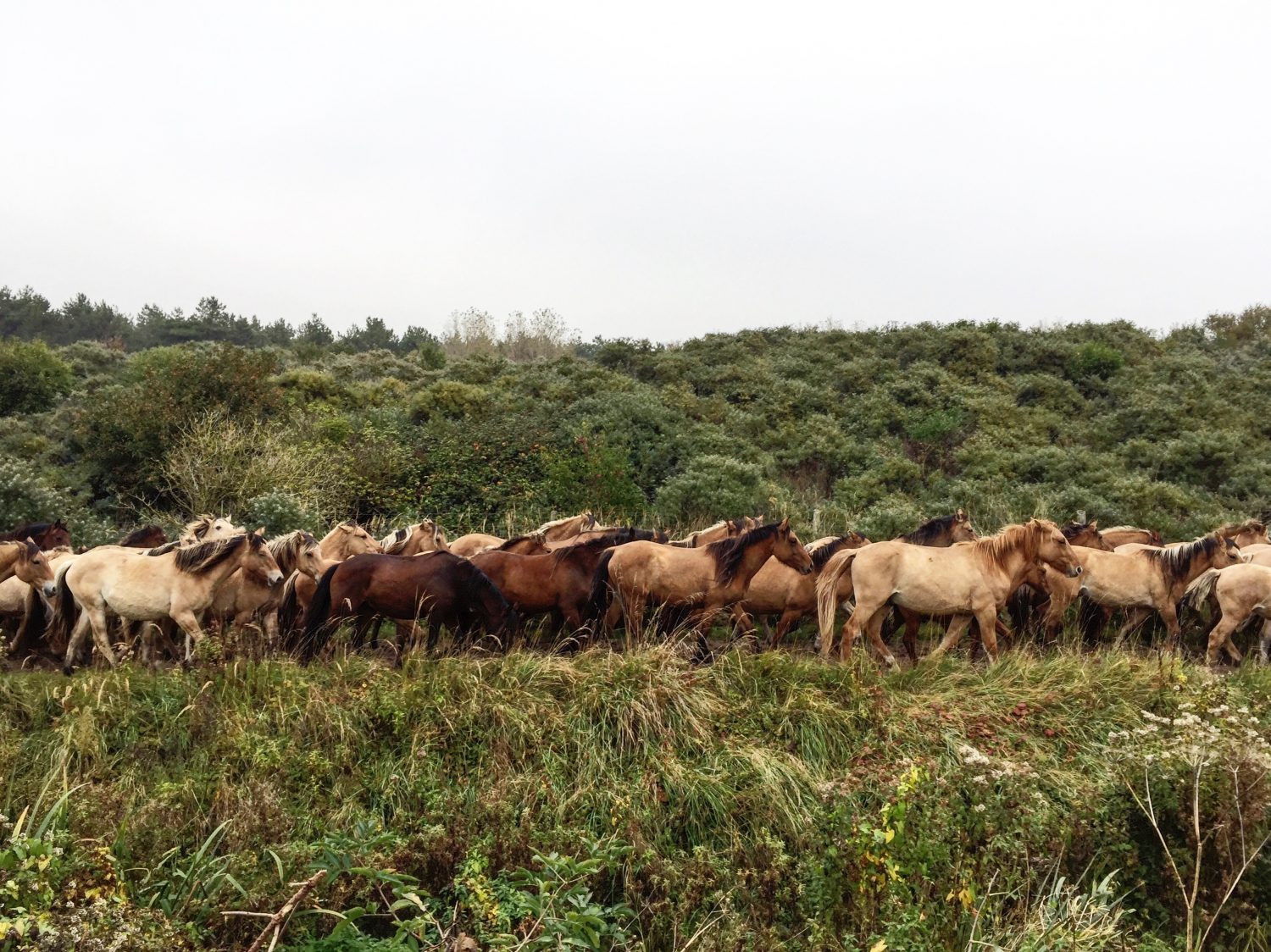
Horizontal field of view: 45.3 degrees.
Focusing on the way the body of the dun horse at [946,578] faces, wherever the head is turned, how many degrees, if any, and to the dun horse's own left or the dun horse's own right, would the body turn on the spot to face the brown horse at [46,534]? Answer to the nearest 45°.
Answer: approximately 180°

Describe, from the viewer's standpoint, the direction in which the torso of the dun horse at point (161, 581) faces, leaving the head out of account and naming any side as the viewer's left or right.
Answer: facing to the right of the viewer

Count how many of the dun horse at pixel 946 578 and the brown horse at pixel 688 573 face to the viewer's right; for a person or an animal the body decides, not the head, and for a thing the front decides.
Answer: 2

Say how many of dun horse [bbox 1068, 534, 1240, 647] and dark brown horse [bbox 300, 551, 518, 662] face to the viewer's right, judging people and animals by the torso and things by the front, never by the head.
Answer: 2

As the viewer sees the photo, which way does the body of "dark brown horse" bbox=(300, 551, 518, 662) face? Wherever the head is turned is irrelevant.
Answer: to the viewer's right

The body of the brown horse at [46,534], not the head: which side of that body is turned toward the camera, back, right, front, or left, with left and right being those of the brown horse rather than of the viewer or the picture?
right

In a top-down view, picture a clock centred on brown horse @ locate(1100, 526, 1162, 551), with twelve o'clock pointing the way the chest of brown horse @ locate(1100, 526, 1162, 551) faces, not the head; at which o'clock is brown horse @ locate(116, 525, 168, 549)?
brown horse @ locate(116, 525, 168, 549) is roughly at 5 o'clock from brown horse @ locate(1100, 526, 1162, 551).

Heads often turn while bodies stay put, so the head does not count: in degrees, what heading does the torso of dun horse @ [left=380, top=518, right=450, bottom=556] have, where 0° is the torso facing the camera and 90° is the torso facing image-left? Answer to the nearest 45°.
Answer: approximately 270°

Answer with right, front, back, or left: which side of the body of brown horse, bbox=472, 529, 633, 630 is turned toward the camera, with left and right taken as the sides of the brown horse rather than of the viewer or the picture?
right
